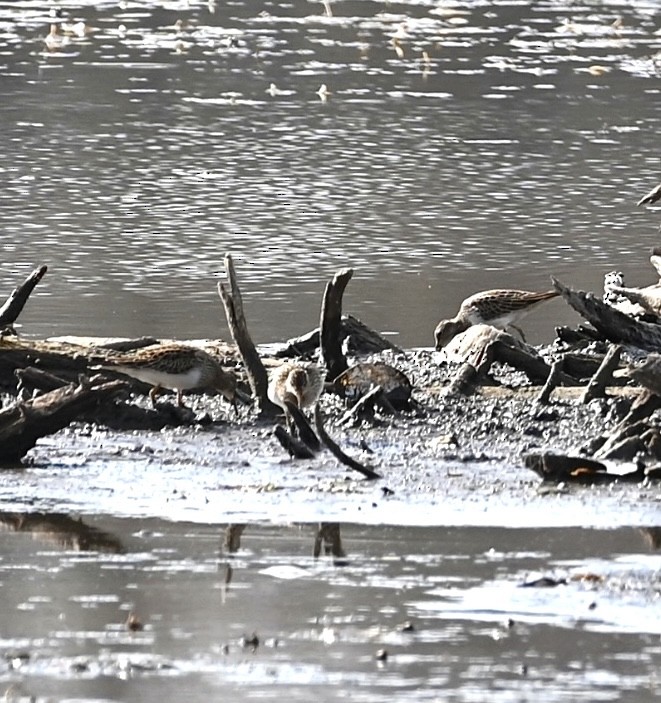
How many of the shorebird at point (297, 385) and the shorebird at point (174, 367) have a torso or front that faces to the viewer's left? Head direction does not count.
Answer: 0

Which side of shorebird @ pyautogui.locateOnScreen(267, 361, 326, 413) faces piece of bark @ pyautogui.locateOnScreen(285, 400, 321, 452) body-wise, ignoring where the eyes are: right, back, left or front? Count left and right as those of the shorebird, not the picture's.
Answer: front

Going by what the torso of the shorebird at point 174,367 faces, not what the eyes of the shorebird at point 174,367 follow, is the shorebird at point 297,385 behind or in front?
in front

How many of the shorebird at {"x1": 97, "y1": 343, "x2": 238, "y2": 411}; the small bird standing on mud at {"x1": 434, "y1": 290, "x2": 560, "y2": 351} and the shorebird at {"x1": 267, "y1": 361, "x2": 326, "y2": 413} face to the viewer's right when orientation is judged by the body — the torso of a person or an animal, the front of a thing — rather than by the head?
1

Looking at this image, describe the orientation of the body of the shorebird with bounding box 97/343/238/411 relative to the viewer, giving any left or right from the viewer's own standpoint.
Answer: facing to the right of the viewer

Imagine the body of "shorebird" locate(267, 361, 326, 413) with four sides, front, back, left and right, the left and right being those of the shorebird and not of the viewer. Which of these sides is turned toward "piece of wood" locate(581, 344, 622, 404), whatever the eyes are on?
left

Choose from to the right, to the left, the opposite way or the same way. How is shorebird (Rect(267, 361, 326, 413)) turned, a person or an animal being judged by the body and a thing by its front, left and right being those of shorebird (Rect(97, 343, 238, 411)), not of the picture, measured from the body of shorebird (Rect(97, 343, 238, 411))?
to the right

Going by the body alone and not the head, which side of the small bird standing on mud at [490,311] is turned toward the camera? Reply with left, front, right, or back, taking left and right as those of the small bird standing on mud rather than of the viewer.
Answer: left

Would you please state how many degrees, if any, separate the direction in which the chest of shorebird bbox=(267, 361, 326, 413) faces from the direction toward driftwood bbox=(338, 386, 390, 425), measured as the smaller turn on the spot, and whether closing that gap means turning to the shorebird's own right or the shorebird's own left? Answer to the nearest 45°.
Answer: approximately 90° to the shorebird's own left

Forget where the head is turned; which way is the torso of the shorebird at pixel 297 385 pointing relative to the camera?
toward the camera
